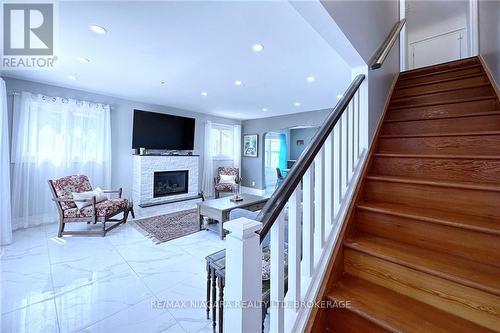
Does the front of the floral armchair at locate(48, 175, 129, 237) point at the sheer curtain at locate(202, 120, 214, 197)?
no

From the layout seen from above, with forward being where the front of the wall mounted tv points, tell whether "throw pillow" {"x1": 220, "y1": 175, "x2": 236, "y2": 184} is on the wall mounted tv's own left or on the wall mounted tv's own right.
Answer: on the wall mounted tv's own left

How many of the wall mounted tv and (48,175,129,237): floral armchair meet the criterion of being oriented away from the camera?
0

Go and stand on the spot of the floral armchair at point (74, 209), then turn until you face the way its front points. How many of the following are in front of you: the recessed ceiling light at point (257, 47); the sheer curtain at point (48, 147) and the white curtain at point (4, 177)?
1

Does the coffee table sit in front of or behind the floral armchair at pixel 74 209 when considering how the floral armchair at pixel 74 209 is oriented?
in front

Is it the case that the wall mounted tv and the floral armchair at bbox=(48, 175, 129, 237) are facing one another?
no

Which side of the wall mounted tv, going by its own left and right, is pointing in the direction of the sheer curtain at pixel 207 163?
left

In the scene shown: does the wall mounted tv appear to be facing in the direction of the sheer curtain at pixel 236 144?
no

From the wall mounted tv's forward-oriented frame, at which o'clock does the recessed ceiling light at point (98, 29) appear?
The recessed ceiling light is roughly at 2 o'clock from the wall mounted tv.

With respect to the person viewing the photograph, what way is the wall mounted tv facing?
facing the viewer and to the right of the viewer

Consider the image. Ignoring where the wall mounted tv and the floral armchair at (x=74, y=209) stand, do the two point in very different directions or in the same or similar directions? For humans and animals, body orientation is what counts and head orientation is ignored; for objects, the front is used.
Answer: same or similar directions

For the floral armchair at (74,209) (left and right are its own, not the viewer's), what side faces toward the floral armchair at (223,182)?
left

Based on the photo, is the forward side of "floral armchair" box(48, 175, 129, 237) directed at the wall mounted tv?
no
